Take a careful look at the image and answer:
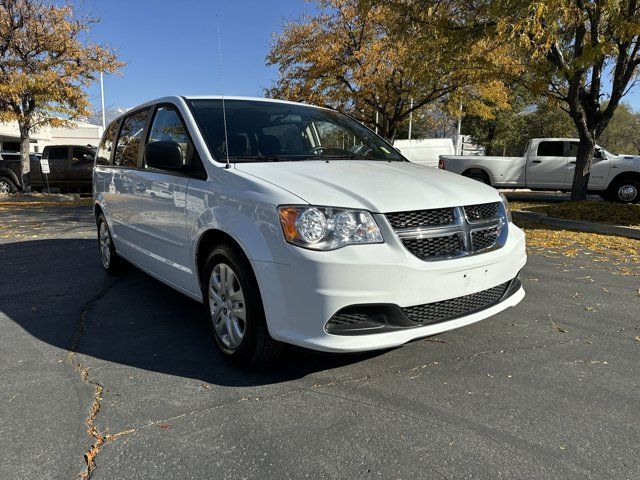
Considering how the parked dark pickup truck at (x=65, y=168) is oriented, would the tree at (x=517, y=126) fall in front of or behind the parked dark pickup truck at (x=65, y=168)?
in front

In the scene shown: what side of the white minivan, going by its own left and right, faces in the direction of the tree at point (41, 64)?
back

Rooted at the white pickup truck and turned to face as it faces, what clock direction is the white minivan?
The white minivan is roughly at 3 o'clock from the white pickup truck.

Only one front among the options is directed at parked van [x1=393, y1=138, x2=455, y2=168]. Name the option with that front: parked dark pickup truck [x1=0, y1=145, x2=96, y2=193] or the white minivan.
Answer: parked dark pickup truck [x1=0, y1=145, x2=96, y2=193]

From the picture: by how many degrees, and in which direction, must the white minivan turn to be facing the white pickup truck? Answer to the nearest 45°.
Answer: approximately 90° to its left

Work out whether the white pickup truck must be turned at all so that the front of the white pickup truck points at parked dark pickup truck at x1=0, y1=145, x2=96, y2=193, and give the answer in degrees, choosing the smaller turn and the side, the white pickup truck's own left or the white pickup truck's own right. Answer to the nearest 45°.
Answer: approximately 180°

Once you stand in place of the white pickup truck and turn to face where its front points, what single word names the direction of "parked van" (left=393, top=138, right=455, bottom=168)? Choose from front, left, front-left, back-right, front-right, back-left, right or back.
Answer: back-left

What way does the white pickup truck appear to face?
to the viewer's right

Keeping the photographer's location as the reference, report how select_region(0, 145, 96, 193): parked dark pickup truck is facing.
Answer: facing to the right of the viewer

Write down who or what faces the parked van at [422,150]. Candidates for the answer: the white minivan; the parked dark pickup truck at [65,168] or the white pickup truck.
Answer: the parked dark pickup truck at [65,168]

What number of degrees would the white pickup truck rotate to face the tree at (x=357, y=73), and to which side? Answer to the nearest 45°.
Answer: approximately 180°

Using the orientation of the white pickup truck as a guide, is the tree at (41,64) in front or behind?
behind
